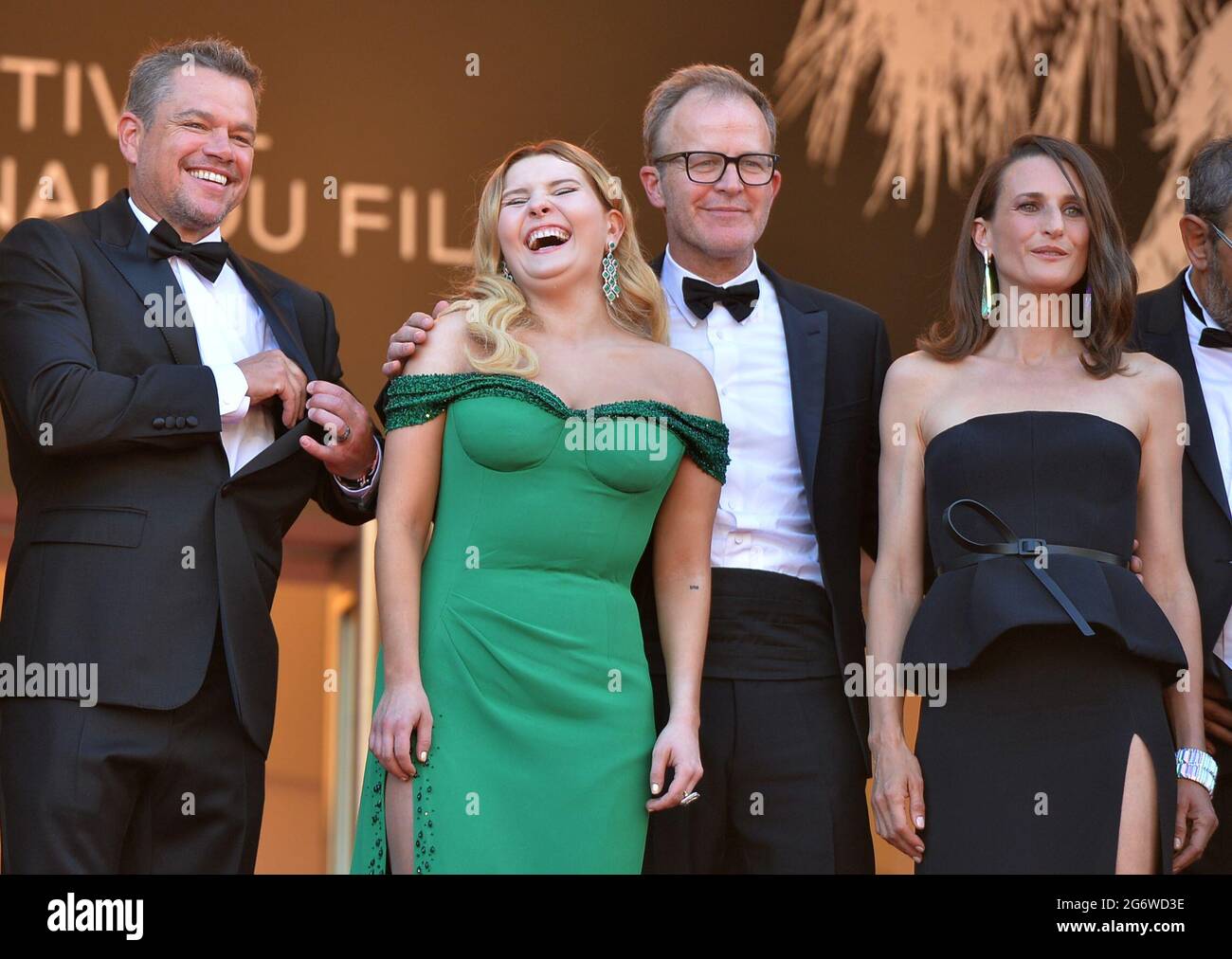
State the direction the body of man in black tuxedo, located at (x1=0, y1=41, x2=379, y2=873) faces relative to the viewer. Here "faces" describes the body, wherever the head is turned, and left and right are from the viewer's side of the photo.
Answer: facing the viewer and to the right of the viewer

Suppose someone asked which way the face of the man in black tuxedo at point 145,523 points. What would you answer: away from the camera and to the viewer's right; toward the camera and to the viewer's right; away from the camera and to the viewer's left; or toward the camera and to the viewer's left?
toward the camera and to the viewer's right

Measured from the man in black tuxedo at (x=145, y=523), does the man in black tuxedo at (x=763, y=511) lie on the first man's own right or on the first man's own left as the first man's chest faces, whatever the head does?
on the first man's own left

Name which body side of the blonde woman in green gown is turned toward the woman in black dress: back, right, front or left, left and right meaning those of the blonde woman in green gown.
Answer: left

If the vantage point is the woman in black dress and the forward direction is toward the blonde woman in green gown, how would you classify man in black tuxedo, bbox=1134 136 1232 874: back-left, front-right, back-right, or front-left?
back-right

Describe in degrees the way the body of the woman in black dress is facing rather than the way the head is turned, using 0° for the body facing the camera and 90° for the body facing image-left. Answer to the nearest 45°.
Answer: approximately 0°

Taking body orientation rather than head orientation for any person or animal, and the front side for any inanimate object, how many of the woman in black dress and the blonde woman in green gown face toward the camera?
2

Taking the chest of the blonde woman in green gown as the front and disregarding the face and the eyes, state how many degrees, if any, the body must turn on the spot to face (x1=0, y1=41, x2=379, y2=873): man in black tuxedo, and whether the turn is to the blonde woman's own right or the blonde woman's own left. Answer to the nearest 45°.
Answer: approximately 90° to the blonde woman's own right

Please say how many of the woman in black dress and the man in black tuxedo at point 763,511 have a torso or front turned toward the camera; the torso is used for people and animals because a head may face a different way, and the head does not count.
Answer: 2

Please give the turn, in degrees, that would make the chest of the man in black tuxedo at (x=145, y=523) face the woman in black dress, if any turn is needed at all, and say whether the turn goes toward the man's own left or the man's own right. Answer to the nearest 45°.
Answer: approximately 45° to the man's own left

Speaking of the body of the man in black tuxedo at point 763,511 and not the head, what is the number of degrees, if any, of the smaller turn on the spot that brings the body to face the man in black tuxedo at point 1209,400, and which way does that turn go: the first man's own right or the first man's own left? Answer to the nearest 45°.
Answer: approximately 90° to the first man's own left

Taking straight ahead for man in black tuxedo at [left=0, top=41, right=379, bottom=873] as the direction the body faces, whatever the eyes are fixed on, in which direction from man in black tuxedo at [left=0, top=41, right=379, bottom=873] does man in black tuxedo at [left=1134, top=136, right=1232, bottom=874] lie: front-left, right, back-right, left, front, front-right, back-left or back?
front-left

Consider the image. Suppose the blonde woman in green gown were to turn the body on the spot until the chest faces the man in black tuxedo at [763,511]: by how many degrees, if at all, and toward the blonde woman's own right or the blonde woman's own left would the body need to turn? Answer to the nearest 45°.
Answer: approximately 135° to the blonde woman's own left
